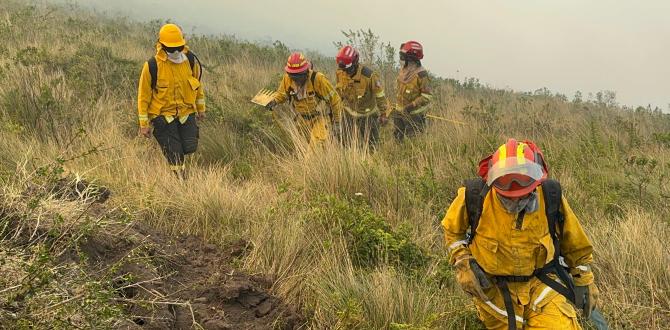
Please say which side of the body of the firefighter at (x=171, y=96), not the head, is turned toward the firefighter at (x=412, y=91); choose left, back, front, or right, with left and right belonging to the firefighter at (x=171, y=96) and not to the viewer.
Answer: left

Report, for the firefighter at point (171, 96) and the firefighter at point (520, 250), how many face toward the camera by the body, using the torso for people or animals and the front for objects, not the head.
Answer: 2

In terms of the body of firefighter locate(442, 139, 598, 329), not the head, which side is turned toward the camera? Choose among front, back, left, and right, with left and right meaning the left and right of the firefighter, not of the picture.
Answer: front

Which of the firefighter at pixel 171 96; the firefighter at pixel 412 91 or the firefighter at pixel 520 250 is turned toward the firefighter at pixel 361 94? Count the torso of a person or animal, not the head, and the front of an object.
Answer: the firefighter at pixel 412 91

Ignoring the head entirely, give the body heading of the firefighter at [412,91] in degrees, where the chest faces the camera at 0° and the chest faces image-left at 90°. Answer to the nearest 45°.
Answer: approximately 45°

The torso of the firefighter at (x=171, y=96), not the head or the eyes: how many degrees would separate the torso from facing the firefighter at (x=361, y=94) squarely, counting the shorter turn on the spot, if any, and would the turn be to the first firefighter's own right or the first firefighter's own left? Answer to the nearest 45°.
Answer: approximately 135° to the first firefighter's own left

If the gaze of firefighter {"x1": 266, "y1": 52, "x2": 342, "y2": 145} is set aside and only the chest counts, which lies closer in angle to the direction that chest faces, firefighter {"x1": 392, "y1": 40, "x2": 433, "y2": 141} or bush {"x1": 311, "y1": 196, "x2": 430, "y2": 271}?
the bush

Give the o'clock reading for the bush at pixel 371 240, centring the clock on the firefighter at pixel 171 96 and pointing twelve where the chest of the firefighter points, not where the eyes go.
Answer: The bush is roughly at 11 o'clock from the firefighter.

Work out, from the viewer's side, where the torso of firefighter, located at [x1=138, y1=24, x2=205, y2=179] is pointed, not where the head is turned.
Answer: toward the camera

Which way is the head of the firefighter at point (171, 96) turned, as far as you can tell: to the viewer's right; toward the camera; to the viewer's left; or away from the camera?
toward the camera

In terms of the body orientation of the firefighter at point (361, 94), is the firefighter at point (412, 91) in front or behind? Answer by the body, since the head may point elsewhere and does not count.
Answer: behind

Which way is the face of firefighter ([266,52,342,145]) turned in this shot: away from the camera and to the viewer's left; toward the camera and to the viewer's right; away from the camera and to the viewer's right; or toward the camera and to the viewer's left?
toward the camera and to the viewer's left

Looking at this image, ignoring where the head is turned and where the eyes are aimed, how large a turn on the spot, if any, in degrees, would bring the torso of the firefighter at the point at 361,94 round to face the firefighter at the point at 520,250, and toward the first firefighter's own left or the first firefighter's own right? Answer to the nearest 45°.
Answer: approximately 45° to the first firefighter's own left
